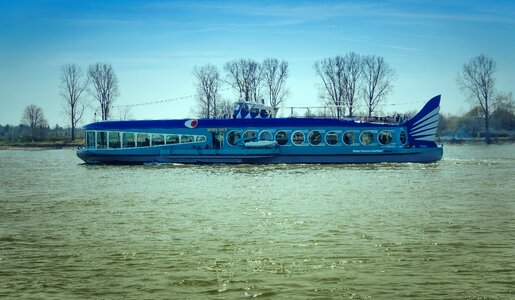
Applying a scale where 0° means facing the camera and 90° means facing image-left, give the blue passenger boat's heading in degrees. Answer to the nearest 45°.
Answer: approximately 90°
